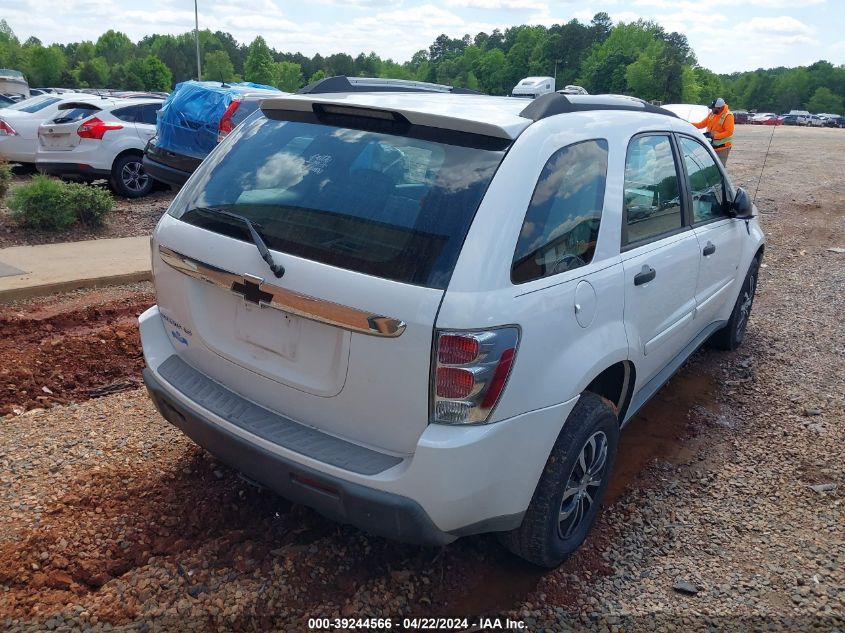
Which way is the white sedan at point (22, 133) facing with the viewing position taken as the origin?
facing away from the viewer and to the right of the viewer

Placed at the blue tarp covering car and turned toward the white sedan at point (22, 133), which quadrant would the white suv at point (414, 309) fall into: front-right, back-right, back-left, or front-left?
back-left

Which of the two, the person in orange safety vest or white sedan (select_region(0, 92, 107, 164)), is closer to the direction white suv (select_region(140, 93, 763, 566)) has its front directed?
the person in orange safety vest

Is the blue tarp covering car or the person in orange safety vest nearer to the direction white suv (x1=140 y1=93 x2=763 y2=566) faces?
the person in orange safety vest

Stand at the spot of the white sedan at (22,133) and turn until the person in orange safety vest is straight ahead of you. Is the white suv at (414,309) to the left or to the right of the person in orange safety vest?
right

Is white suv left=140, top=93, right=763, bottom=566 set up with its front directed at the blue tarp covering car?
no

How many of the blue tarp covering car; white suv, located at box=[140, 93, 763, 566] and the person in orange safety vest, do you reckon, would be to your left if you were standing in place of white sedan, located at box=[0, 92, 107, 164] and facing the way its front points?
0

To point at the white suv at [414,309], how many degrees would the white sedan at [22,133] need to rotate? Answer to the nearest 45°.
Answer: approximately 135° to its right

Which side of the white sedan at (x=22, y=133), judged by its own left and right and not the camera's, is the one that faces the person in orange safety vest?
right

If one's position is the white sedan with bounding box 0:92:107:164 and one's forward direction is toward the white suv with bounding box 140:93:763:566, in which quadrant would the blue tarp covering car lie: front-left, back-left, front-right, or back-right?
front-left

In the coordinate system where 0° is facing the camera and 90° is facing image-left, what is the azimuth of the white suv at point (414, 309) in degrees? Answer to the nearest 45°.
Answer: approximately 225°

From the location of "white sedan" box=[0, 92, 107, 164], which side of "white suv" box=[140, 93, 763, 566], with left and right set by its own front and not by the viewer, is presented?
left

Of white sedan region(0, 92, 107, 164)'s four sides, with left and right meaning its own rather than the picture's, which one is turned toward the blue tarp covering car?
right

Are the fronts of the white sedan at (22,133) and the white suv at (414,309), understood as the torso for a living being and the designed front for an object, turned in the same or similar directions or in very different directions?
same or similar directions

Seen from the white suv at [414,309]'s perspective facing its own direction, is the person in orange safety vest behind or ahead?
ahead

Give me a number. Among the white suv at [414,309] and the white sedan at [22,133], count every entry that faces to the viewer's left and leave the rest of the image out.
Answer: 0
